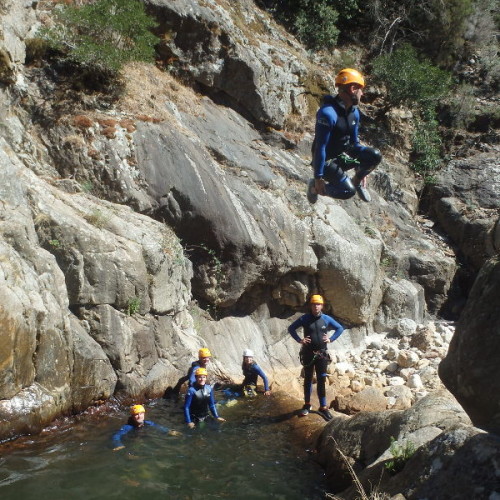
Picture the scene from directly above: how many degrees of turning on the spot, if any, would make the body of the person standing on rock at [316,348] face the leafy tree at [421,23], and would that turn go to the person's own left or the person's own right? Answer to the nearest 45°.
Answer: approximately 180°

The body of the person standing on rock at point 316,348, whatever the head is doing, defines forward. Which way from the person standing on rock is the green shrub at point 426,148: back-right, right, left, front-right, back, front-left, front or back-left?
back

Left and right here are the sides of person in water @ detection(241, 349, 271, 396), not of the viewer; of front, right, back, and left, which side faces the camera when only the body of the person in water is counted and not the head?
front

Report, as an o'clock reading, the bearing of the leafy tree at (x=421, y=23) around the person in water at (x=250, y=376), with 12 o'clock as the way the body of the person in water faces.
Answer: The leafy tree is roughly at 6 o'clock from the person in water.

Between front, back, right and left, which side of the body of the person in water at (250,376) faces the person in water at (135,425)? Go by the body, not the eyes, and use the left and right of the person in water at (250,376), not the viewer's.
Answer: front

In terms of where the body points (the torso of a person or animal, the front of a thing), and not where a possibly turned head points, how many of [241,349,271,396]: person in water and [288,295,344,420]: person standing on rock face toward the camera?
2

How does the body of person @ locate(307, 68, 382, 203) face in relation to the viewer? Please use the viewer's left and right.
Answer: facing the viewer and to the right of the viewer

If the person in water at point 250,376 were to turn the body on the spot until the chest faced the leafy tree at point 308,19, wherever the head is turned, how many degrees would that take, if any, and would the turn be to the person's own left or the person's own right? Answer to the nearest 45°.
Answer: approximately 180°

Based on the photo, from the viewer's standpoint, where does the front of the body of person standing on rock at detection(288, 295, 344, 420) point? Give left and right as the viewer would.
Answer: facing the viewer

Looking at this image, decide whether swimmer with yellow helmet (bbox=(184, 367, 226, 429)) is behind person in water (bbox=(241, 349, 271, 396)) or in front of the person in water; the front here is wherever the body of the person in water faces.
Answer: in front

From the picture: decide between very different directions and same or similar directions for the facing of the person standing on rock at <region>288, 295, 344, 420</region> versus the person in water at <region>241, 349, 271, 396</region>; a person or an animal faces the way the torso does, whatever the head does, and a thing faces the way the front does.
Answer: same or similar directions

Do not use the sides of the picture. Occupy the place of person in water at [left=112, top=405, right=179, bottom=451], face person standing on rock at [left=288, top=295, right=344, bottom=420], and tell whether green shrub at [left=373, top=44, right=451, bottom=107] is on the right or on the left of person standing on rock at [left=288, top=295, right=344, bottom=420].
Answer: left

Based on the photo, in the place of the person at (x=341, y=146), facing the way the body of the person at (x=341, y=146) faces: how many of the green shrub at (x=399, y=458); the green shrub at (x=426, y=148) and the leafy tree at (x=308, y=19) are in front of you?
1
